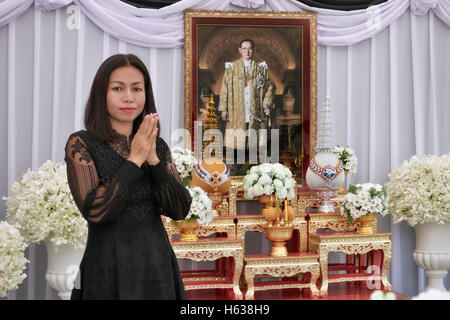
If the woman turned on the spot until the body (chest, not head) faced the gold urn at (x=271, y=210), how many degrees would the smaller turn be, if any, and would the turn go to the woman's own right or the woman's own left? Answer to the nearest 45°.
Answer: approximately 90° to the woman's own left

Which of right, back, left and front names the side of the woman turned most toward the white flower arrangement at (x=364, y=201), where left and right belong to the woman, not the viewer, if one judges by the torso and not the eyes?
left

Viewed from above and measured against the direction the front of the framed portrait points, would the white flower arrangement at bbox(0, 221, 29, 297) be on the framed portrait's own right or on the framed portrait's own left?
on the framed portrait's own right

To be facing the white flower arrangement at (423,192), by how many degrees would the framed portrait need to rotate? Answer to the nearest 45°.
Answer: approximately 90° to its left

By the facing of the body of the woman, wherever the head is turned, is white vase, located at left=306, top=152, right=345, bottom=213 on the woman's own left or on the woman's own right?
on the woman's own left

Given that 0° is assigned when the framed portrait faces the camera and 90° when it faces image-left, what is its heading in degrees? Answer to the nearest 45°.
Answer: approximately 0°

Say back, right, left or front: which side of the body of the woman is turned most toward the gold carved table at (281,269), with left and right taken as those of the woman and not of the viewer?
left

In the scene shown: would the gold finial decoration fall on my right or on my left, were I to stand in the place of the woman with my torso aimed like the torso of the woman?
on my left
